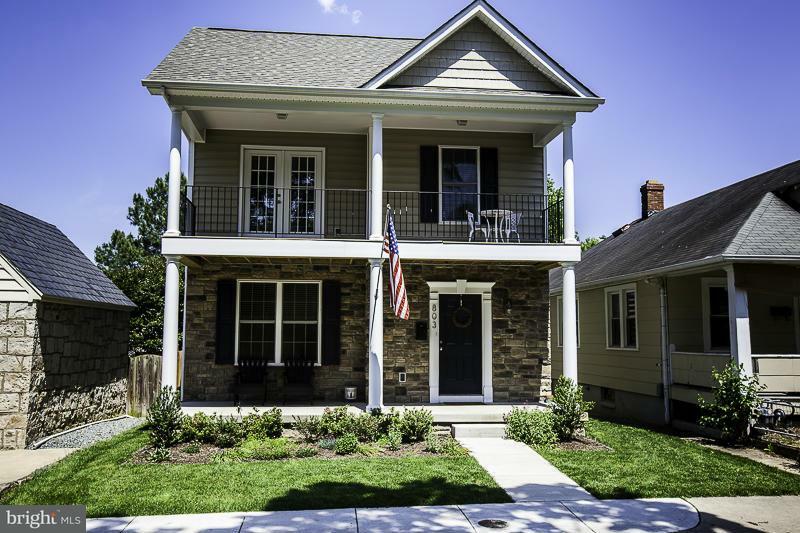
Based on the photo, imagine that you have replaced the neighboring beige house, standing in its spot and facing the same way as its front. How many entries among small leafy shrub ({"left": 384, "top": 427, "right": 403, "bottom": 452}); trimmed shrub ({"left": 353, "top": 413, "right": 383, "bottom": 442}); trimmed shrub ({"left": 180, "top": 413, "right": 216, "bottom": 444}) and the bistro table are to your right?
4

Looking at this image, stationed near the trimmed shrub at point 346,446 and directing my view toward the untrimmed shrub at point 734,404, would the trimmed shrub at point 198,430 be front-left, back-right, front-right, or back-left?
back-left

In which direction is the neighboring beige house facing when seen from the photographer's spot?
facing the viewer and to the right of the viewer

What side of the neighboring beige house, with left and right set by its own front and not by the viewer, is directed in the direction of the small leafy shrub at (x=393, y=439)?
right

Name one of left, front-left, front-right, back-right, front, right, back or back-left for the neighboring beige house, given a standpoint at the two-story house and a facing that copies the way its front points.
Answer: left

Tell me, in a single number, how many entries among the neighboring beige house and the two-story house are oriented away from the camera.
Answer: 0

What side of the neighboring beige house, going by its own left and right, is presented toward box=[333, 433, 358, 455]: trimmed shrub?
right

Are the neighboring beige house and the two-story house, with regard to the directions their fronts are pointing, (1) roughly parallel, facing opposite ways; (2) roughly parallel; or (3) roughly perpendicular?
roughly parallel

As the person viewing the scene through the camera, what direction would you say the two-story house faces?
facing the viewer

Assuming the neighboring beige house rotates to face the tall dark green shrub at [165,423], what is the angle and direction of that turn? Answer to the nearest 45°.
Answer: approximately 90° to its right

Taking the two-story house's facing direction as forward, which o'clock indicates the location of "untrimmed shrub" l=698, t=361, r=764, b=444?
The untrimmed shrub is roughly at 10 o'clock from the two-story house.

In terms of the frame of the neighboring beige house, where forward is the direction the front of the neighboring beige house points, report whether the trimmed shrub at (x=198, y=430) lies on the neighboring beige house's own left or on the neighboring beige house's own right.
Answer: on the neighboring beige house's own right

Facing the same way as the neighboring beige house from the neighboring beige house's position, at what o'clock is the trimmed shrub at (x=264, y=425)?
The trimmed shrub is roughly at 3 o'clock from the neighboring beige house.
